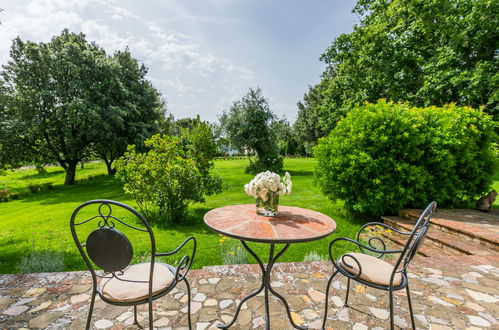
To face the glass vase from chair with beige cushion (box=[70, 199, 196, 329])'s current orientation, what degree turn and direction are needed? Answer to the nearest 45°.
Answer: approximately 45° to its right

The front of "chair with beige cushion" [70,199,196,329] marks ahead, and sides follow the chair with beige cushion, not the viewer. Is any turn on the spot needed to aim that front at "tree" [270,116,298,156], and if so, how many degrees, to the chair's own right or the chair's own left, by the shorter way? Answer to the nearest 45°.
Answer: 0° — it already faces it

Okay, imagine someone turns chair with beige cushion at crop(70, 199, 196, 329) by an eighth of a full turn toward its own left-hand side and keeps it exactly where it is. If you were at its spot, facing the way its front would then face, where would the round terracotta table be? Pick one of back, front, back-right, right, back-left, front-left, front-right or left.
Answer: right

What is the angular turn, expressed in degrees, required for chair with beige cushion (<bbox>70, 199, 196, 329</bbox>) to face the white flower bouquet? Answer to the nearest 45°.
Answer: approximately 45° to its right

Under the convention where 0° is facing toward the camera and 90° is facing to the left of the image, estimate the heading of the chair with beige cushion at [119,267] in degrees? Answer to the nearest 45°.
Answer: approximately 225°

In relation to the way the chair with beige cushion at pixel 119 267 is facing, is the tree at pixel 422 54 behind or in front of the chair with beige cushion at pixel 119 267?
in front

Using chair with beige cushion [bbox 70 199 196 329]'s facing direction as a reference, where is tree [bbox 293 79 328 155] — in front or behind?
in front

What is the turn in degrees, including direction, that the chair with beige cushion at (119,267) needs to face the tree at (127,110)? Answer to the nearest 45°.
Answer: approximately 45° to its left
